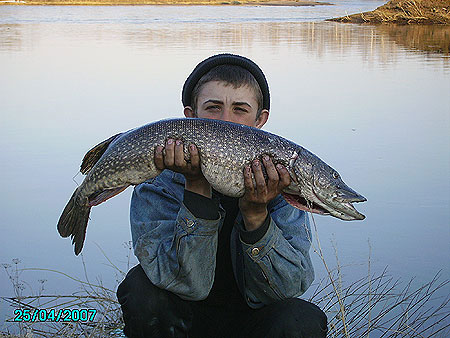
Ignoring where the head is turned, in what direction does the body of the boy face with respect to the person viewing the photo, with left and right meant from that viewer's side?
facing the viewer

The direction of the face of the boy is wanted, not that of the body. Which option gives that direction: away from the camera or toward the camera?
toward the camera
